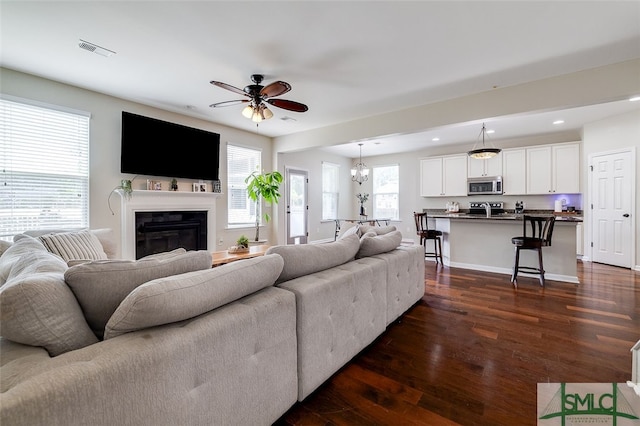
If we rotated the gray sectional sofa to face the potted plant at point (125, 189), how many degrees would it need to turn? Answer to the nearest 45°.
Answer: approximately 45° to its right

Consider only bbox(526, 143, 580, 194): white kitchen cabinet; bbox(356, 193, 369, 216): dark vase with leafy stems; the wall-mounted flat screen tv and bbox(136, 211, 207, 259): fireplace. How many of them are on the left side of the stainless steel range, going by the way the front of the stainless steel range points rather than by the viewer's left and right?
1

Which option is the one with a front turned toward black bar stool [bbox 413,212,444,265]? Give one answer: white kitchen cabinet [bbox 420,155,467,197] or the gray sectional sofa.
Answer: the white kitchen cabinet

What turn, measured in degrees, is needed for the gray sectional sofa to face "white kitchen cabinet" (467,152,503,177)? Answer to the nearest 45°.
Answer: approximately 90° to its right

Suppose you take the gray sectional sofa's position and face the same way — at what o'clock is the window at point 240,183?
The window is roughly at 2 o'clock from the gray sectional sofa.

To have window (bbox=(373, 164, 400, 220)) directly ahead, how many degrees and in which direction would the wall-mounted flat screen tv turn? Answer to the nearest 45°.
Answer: approximately 45° to its left

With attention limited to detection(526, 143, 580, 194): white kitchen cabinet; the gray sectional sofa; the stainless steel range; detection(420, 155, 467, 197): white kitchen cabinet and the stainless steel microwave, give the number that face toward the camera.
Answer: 4

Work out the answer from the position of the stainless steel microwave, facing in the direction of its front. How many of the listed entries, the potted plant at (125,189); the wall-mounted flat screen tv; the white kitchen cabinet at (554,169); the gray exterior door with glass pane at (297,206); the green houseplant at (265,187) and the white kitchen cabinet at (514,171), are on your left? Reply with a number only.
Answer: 2

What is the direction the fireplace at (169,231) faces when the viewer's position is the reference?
facing the viewer and to the right of the viewer

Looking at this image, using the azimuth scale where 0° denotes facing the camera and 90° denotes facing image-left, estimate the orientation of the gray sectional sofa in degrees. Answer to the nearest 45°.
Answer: approximately 135°

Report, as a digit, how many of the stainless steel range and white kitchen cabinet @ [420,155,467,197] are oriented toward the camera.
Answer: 2

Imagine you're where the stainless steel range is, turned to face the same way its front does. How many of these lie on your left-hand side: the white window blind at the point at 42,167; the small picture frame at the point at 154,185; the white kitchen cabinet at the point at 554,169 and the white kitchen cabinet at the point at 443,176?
1

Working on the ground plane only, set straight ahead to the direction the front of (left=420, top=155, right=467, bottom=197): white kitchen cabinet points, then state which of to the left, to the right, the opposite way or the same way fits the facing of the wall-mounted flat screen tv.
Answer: to the left

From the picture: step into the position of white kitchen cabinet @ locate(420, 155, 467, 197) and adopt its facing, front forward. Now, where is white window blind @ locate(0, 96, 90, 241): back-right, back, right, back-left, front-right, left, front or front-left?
front-right

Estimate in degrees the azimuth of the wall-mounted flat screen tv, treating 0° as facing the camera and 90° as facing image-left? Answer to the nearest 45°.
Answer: approximately 315°

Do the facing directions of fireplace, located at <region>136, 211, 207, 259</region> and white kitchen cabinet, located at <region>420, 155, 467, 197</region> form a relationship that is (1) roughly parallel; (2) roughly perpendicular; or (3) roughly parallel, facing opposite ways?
roughly perpendicular

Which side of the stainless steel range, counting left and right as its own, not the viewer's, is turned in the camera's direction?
front

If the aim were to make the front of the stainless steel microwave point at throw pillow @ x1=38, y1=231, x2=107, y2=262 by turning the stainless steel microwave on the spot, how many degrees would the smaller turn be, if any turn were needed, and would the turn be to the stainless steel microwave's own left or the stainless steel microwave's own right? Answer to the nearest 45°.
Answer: approximately 45° to the stainless steel microwave's own right
